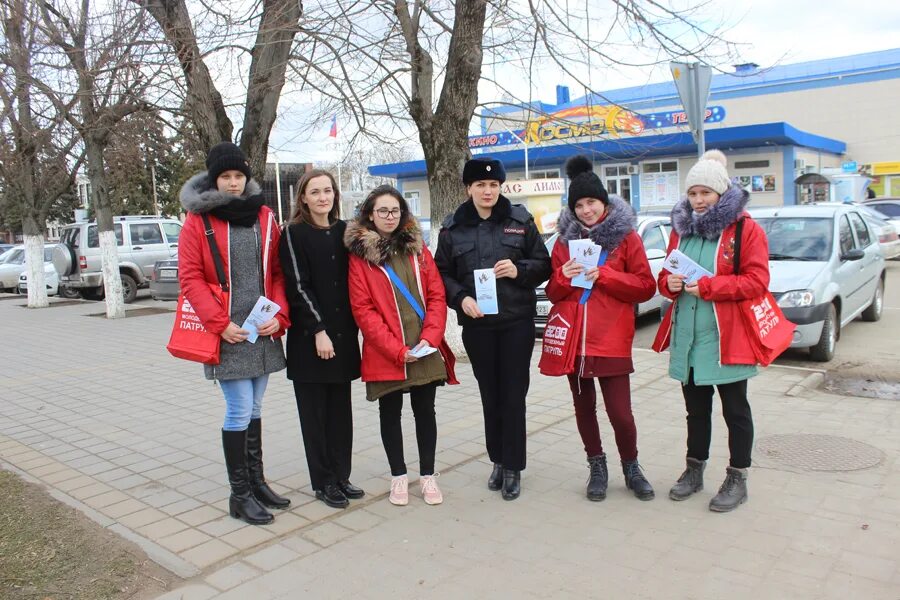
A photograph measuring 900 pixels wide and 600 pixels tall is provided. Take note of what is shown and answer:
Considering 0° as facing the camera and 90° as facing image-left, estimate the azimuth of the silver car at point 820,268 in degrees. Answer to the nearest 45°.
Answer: approximately 45°

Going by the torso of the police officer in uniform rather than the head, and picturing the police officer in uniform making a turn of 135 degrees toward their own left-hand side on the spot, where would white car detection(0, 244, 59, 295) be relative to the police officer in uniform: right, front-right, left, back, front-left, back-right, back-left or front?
left

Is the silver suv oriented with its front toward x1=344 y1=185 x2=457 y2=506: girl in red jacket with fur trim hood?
no

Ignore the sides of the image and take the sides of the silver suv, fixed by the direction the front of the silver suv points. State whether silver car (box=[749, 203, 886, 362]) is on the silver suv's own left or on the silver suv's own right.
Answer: on the silver suv's own right

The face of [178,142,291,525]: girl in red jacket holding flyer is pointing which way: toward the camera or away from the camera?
toward the camera

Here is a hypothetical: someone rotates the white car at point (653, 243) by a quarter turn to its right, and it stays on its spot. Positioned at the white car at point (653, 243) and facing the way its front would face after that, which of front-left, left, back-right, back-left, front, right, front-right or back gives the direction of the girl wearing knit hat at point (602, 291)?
back-left

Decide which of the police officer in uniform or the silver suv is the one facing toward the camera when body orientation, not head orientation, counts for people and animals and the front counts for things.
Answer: the police officer in uniform

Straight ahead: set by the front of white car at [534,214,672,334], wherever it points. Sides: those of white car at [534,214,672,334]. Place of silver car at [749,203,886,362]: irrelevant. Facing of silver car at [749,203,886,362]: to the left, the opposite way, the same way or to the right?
the same way

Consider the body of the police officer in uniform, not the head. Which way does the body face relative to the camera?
toward the camera

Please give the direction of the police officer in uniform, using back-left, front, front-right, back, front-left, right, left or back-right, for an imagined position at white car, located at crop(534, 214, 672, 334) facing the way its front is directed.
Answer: front-left

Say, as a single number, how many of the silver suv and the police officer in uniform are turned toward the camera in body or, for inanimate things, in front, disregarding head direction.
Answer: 1

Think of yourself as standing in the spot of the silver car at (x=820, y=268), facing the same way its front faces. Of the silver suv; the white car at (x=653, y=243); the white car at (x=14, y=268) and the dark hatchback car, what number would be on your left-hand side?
0

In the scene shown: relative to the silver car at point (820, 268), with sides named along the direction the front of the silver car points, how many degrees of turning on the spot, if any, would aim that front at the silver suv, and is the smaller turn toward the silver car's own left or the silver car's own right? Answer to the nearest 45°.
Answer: approximately 45° to the silver car's own right

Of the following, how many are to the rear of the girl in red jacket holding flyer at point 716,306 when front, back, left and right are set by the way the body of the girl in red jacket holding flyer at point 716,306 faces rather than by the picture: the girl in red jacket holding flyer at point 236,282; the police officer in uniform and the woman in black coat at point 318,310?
0
